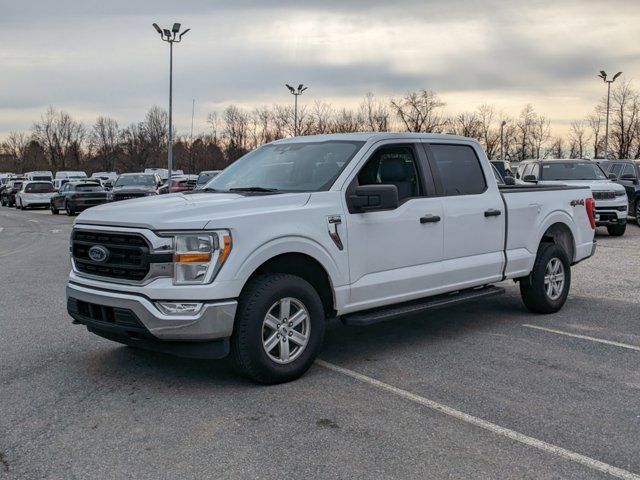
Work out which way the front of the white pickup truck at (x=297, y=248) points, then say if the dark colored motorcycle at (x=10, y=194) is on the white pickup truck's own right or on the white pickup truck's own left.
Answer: on the white pickup truck's own right

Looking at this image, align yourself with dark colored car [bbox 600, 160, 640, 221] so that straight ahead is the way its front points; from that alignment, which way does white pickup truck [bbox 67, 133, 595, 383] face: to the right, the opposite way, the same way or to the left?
to the right

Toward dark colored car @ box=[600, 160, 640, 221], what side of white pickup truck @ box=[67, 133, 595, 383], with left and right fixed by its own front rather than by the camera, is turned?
back

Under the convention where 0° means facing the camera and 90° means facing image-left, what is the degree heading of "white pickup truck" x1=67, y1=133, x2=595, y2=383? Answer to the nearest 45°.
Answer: approximately 45°

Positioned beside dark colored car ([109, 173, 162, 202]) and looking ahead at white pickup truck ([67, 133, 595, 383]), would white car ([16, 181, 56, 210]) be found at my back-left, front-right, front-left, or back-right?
back-right

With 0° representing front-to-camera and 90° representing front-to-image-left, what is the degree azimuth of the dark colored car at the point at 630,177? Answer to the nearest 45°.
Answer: approximately 315°

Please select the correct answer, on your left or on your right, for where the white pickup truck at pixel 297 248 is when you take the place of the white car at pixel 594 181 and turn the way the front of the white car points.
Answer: on your right
